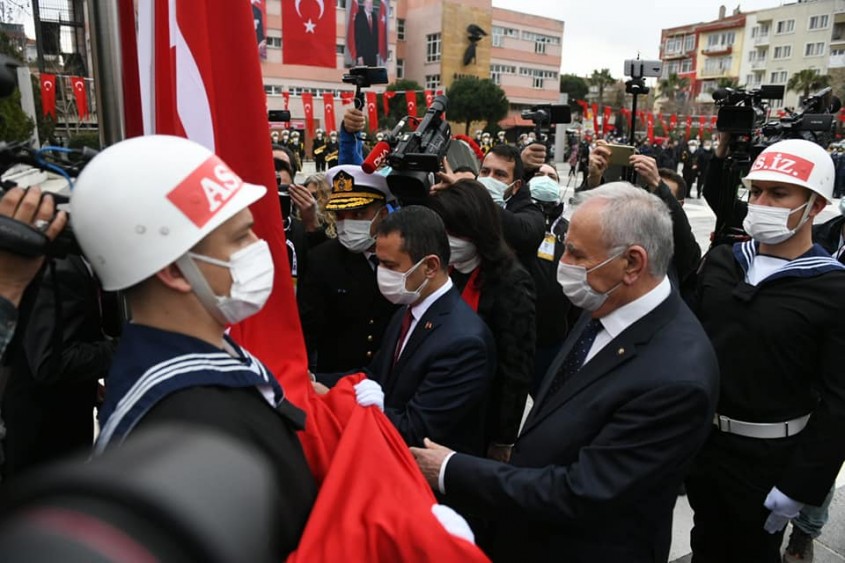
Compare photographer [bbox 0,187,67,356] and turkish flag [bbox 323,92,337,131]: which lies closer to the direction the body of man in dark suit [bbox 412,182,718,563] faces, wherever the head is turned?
the photographer

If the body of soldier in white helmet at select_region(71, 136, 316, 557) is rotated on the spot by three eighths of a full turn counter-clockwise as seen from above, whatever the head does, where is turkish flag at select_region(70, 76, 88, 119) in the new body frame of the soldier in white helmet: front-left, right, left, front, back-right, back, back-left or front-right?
front-right

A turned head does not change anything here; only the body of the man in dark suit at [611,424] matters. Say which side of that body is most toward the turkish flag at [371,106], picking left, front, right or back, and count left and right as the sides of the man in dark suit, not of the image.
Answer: right

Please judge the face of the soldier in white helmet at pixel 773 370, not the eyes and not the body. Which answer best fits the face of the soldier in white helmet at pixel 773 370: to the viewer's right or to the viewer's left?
to the viewer's left

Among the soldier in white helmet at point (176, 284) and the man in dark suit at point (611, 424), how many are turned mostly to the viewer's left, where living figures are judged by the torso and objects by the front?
1

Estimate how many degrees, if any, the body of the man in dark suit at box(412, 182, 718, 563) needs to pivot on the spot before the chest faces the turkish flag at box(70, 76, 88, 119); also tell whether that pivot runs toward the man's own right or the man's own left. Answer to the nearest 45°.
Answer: approximately 45° to the man's own right

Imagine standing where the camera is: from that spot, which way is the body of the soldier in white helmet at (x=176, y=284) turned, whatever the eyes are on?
to the viewer's right

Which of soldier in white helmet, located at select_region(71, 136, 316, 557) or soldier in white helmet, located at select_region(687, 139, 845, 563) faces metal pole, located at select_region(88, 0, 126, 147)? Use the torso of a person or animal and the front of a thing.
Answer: soldier in white helmet, located at select_region(687, 139, 845, 563)

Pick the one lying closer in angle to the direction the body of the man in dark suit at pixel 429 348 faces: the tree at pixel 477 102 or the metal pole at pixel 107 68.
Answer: the metal pole

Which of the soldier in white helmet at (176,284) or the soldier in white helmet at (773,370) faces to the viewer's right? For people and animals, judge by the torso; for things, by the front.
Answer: the soldier in white helmet at (176,284)

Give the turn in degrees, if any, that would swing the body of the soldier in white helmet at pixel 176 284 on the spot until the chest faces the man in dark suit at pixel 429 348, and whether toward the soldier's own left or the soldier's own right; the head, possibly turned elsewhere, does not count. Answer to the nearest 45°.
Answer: approximately 45° to the soldier's own left

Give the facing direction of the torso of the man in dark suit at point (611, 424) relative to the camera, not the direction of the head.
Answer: to the viewer's left

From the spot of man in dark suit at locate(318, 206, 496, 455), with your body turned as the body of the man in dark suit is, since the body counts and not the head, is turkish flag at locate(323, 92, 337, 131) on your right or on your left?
on your right

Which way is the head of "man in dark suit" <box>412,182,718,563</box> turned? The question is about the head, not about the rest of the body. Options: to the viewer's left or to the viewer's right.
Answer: to the viewer's left
